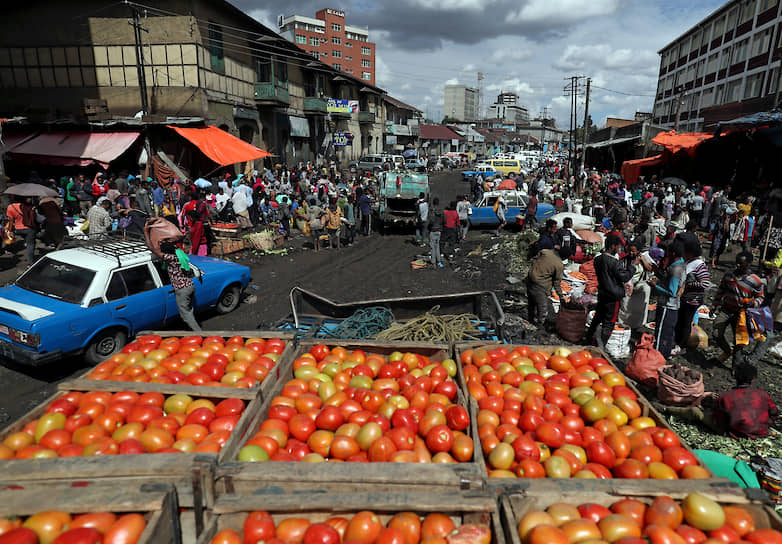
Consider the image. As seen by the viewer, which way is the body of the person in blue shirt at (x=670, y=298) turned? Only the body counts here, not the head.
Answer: to the viewer's left

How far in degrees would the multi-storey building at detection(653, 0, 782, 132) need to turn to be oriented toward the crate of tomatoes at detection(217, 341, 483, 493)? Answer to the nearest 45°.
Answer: approximately 45° to its left

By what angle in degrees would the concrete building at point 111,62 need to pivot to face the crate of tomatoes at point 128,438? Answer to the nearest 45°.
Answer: approximately 45° to its right

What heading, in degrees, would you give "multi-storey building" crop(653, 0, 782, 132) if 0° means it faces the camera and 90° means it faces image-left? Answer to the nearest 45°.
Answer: approximately 45°

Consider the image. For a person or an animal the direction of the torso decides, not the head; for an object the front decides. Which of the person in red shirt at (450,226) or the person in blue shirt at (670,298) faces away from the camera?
the person in red shirt

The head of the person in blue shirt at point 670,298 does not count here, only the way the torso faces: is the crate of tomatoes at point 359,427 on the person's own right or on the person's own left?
on the person's own left

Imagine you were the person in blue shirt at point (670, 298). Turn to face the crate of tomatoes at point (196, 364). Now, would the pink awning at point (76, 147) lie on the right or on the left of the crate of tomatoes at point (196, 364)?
right
